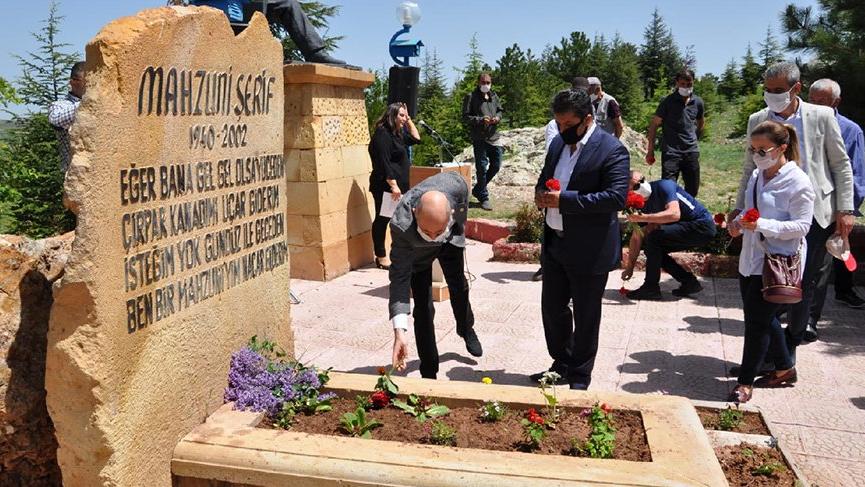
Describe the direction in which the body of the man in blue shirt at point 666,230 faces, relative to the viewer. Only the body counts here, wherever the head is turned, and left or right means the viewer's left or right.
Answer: facing to the left of the viewer

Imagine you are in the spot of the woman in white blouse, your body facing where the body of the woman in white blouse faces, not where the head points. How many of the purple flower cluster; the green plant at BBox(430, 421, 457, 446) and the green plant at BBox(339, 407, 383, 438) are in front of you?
3

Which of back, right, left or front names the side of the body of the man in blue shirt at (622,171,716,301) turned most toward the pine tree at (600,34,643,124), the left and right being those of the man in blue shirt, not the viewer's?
right

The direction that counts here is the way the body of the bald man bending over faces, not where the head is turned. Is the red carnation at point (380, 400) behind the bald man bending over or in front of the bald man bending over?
in front

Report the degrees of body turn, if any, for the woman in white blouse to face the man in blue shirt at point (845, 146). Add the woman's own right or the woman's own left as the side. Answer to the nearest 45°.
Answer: approximately 135° to the woman's own right

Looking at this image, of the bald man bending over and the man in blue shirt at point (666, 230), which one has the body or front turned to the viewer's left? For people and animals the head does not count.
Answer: the man in blue shirt

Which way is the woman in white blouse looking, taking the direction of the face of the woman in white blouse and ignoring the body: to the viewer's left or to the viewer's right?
to the viewer's left

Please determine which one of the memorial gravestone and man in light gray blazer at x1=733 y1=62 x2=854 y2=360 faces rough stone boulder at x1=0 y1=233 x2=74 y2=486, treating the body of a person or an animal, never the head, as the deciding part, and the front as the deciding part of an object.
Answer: the man in light gray blazer

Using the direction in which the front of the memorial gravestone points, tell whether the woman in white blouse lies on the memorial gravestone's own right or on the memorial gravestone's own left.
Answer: on the memorial gravestone's own left

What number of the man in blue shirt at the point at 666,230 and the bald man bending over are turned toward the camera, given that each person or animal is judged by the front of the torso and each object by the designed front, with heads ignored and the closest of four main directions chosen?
1

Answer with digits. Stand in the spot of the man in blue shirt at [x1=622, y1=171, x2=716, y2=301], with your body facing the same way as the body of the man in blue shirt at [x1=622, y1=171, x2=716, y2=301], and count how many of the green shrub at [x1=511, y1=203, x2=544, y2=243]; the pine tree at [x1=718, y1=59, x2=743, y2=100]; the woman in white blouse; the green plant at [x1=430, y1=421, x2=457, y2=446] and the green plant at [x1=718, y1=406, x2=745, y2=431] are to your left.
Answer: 3

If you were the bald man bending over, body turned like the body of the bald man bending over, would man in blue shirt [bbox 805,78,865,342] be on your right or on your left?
on your left

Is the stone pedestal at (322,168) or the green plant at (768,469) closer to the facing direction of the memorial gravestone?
the green plant
